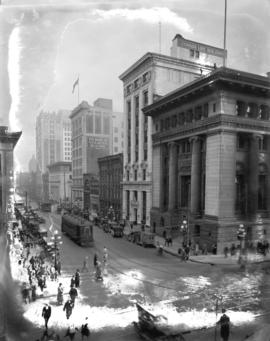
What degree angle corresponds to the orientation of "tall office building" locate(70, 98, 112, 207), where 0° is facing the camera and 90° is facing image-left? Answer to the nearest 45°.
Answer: approximately 45°

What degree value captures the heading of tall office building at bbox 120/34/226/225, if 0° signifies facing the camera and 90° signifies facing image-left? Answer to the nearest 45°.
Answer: approximately 45°

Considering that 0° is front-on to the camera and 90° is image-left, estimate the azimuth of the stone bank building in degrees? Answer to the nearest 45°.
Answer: approximately 45°
